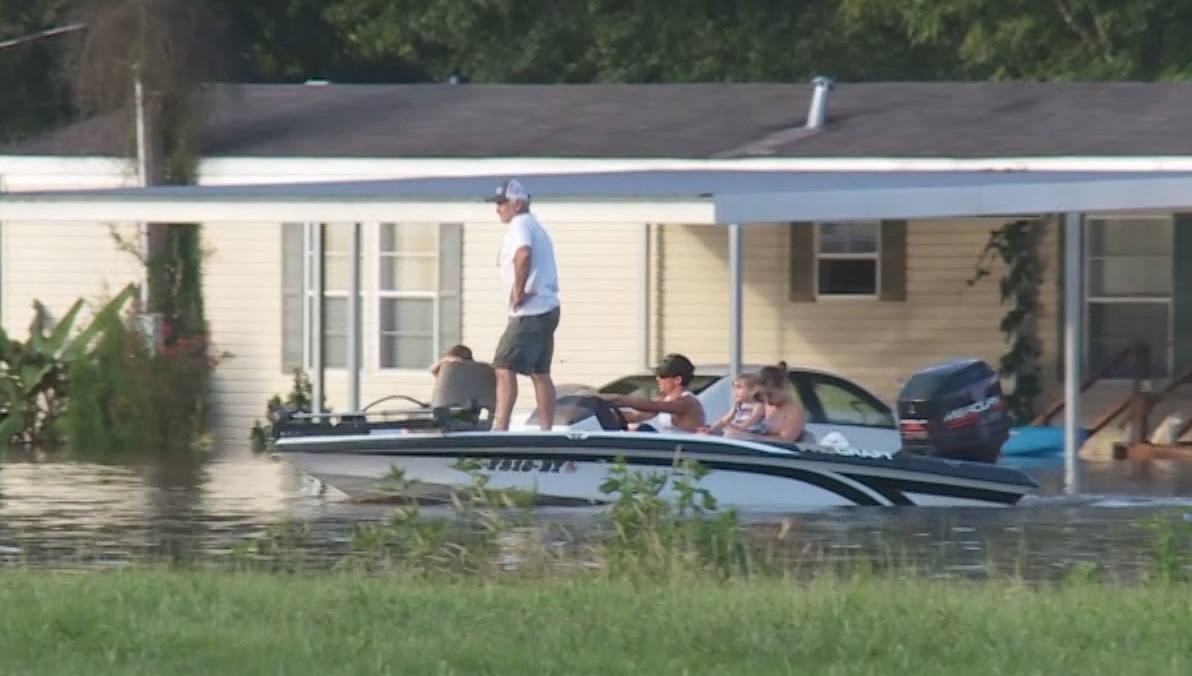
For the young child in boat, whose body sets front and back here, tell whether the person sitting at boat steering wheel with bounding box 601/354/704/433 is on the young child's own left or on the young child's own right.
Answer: on the young child's own right

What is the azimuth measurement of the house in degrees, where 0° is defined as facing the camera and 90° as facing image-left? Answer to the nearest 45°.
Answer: approximately 0°

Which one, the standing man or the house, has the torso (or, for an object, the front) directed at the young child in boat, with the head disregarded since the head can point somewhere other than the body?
the house

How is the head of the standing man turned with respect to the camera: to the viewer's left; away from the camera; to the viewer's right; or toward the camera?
to the viewer's left

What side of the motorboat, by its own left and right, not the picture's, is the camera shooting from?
left

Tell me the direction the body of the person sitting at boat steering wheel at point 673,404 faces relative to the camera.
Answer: to the viewer's left

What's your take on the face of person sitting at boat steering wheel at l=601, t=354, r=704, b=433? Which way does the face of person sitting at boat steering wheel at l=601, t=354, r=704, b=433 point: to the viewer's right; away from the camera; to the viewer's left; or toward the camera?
to the viewer's left

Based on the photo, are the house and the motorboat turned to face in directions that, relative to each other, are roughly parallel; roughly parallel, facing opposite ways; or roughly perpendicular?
roughly perpendicular

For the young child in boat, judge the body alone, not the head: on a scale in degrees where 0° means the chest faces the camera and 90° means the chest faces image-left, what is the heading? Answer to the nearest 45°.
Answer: approximately 45°

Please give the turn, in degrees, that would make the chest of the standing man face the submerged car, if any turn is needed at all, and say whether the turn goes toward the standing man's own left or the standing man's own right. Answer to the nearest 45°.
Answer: approximately 135° to the standing man's own right

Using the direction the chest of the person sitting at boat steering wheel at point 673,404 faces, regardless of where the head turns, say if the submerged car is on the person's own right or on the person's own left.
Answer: on the person's own right

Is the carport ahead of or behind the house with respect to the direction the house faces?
ahead

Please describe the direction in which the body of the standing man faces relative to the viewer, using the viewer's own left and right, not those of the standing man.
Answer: facing to the left of the viewer
